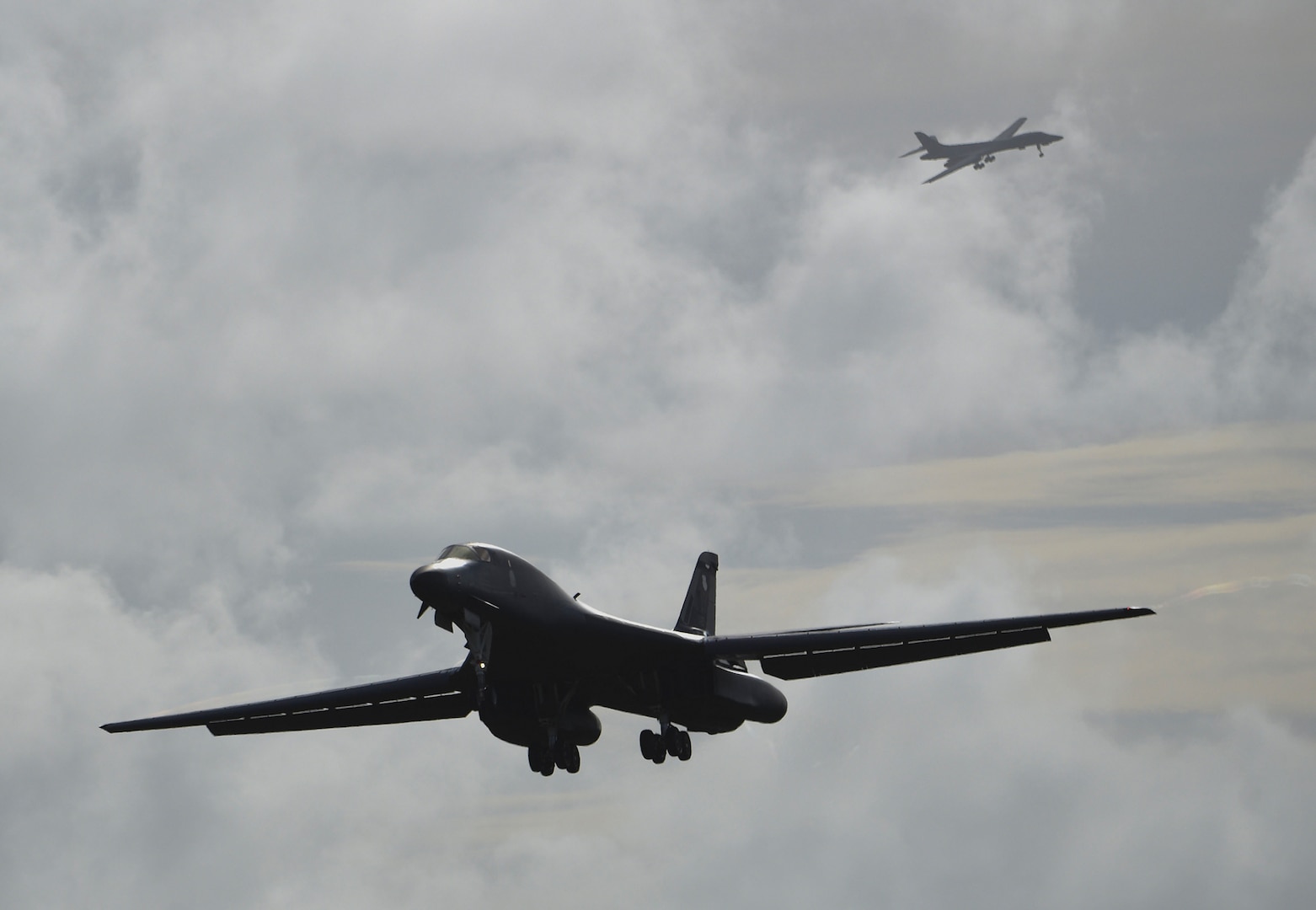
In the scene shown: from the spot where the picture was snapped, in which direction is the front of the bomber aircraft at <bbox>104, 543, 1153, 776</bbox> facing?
facing the viewer and to the left of the viewer
